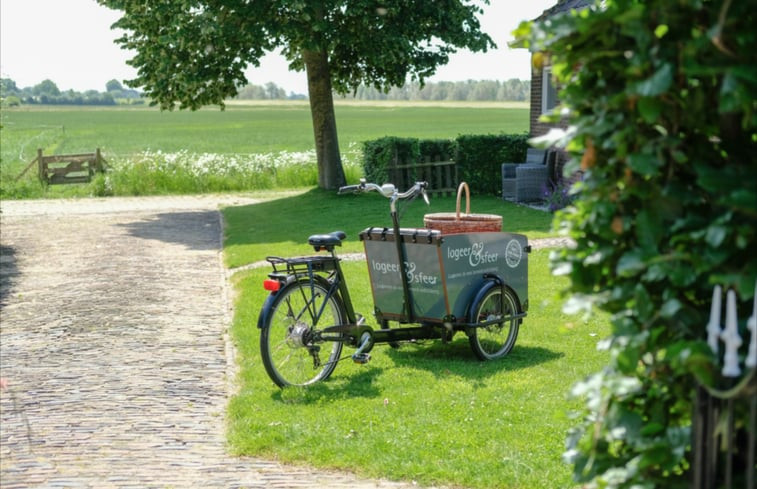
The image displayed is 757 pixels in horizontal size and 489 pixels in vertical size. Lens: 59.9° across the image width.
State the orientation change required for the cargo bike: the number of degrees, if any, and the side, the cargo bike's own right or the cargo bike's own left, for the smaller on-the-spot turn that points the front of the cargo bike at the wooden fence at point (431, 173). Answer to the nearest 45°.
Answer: approximately 45° to the cargo bike's own left

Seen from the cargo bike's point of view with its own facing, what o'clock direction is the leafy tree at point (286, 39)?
The leafy tree is roughly at 10 o'clock from the cargo bike.

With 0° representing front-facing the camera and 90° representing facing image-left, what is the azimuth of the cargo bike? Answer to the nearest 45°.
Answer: approximately 225°

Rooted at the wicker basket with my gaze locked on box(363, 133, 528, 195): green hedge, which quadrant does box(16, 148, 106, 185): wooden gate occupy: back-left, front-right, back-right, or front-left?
front-left

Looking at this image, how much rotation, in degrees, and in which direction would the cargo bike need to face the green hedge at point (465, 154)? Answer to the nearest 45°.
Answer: approximately 45° to its left

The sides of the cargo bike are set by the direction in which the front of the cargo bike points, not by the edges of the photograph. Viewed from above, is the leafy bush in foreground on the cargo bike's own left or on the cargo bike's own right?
on the cargo bike's own right

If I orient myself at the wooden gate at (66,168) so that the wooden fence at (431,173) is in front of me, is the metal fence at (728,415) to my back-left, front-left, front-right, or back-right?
front-right

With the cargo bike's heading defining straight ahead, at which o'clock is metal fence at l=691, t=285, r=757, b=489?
The metal fence is roughly at 4 o'clock from the cargo bike.

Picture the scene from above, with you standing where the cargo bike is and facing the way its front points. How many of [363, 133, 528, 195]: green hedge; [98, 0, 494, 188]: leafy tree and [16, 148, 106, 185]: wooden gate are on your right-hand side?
0

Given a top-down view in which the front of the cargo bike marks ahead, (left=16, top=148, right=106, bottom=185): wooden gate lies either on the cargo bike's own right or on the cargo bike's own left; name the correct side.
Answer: on the cargo bike's own left
